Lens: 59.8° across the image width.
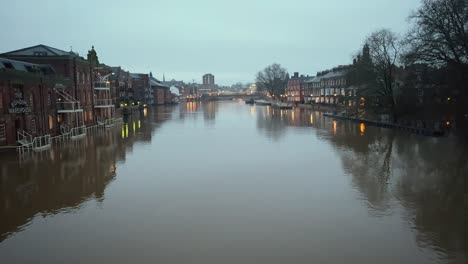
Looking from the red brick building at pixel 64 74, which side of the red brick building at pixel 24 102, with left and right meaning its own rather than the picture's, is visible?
left

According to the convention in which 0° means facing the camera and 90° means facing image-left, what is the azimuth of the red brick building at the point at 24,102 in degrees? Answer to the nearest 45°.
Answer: approximately 315°

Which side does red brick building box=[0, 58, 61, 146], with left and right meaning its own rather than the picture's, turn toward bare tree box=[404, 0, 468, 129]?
front
